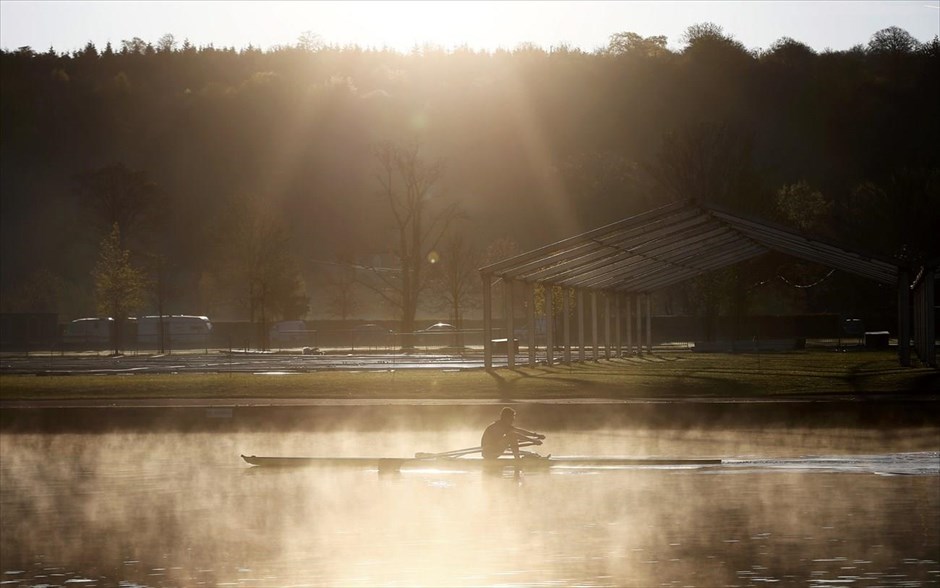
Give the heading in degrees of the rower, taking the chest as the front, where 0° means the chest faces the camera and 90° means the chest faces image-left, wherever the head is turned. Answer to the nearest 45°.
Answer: approximately 270°

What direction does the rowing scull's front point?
to the viewer's left
